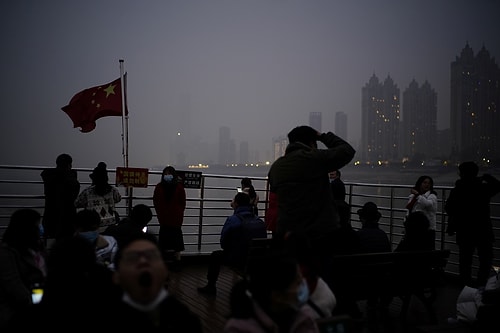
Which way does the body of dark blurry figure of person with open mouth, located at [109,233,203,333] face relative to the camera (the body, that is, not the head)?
toward the camera

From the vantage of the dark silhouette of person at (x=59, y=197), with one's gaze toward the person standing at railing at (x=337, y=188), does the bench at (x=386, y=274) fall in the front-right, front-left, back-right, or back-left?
front-right

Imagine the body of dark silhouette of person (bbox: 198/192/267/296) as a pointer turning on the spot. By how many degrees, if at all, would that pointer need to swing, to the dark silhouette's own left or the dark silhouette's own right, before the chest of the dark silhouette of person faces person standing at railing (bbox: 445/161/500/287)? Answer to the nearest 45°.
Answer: approximately 135° to the dark silhouette's own right

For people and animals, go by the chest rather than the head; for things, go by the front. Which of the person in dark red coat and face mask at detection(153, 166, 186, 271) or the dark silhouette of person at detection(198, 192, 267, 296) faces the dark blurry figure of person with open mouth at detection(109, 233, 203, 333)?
the person in dark red coat and face mask at detection(153, 166, 186, 271)

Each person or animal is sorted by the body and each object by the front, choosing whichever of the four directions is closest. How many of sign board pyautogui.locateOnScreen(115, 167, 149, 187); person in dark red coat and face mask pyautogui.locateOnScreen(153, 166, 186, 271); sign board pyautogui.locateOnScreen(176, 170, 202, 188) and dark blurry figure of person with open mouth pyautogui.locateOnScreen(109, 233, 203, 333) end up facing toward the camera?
4

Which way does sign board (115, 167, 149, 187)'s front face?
toward the camera

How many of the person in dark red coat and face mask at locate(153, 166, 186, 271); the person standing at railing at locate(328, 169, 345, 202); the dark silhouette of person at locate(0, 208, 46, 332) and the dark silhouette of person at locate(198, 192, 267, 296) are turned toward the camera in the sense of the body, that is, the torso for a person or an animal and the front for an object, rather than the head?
1

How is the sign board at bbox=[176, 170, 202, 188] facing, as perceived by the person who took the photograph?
facing the viewer

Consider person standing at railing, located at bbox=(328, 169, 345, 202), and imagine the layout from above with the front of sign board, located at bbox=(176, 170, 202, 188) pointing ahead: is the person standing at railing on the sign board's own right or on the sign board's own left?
on the sign board's own left

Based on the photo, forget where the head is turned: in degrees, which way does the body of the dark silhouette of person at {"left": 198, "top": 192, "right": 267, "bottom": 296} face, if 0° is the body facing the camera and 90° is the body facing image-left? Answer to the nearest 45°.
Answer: approximately 135°

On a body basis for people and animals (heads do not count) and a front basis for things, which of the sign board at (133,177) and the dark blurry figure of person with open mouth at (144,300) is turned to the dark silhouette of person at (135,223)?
the sign board
